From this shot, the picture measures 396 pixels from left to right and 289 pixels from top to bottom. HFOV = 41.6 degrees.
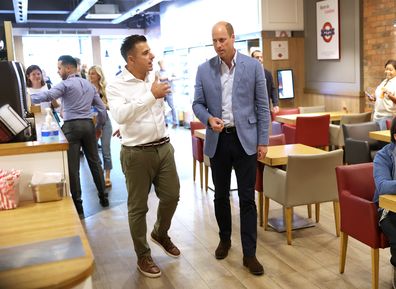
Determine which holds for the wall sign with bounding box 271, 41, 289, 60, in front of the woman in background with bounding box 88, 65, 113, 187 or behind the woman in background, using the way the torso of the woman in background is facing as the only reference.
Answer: behind

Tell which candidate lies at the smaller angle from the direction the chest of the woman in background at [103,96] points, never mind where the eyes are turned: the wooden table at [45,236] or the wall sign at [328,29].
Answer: the wooden table

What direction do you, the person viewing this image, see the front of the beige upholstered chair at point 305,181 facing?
facing away from the viewer and to the left of the viewer

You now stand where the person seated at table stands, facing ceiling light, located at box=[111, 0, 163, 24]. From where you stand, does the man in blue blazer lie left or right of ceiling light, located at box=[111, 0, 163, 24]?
left

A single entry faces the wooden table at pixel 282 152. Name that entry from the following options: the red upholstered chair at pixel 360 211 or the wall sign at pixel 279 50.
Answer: the wall sign

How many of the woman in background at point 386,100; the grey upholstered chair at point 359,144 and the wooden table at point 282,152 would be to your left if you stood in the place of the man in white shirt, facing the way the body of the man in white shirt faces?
3

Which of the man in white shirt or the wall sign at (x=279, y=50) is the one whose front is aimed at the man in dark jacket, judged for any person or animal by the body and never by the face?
the wall sign

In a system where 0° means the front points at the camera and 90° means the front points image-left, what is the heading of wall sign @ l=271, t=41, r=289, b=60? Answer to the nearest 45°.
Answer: approximately 0°

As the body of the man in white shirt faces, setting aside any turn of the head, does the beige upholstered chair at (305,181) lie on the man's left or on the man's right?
on the man's left

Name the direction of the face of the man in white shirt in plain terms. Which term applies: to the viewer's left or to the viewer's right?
to the viewer's right
